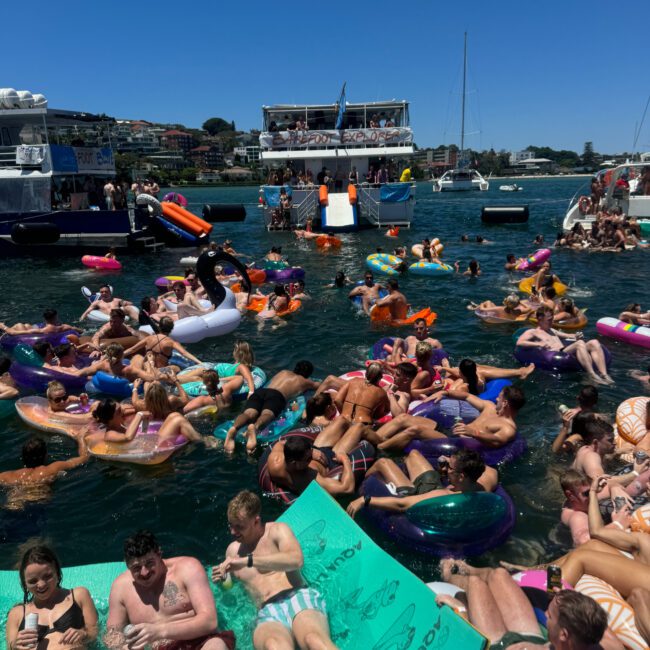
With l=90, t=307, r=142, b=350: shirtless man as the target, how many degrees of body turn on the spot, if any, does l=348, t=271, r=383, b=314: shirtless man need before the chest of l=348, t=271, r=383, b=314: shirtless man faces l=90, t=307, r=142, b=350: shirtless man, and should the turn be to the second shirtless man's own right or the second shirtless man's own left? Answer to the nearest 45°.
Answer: approximately 45° to the second shirtless man's own right

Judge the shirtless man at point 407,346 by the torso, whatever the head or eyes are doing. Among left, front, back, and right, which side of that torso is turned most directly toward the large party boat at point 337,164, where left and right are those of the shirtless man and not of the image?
back

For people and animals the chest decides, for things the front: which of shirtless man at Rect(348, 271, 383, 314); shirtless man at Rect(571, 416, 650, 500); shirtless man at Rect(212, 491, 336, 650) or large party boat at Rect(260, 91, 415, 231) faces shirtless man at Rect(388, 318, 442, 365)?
shirtless man at Rect(348, 271, 383, 314)

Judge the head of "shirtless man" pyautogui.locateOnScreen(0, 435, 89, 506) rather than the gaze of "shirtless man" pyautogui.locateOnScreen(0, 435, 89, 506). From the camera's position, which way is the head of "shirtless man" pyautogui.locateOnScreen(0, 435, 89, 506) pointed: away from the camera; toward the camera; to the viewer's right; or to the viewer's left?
away from the camera

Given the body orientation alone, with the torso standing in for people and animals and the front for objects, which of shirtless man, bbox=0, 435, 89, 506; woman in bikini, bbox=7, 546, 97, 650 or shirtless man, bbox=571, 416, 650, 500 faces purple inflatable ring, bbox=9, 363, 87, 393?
shirtless man, bbox=0, 435, 89, 506

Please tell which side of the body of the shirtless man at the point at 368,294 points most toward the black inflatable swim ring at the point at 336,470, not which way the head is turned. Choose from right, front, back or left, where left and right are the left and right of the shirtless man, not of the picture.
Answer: front

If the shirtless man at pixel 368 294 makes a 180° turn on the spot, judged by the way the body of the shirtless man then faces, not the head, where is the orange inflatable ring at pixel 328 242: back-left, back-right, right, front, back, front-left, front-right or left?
front

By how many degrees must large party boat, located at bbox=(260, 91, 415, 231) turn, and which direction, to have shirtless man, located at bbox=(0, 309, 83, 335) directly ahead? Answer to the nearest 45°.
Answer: approximately 180°

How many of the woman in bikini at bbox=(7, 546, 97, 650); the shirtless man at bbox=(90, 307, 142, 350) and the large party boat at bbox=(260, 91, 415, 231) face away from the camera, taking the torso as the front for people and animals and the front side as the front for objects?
1
